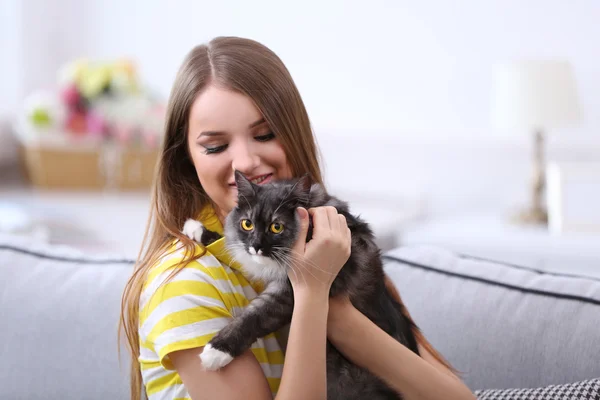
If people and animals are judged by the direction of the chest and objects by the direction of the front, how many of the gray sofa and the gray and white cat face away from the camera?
0

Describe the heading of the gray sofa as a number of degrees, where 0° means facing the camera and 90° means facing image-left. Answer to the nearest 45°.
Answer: approximately 0°

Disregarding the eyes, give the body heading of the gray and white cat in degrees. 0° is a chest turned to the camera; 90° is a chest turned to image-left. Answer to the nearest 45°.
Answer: approximately 45°

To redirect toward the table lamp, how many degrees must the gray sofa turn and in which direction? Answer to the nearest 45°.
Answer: approximately 135° to its left

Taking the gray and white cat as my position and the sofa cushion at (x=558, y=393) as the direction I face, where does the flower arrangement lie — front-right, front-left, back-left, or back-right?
back-left

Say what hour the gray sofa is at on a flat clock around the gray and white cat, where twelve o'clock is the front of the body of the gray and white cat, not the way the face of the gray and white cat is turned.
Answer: The gray sofa is roughly at 6 o'clock from the gray and white cat.

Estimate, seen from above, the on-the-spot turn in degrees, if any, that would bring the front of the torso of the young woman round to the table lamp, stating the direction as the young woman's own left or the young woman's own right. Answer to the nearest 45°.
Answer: approximately 90° to the young woman's own left
